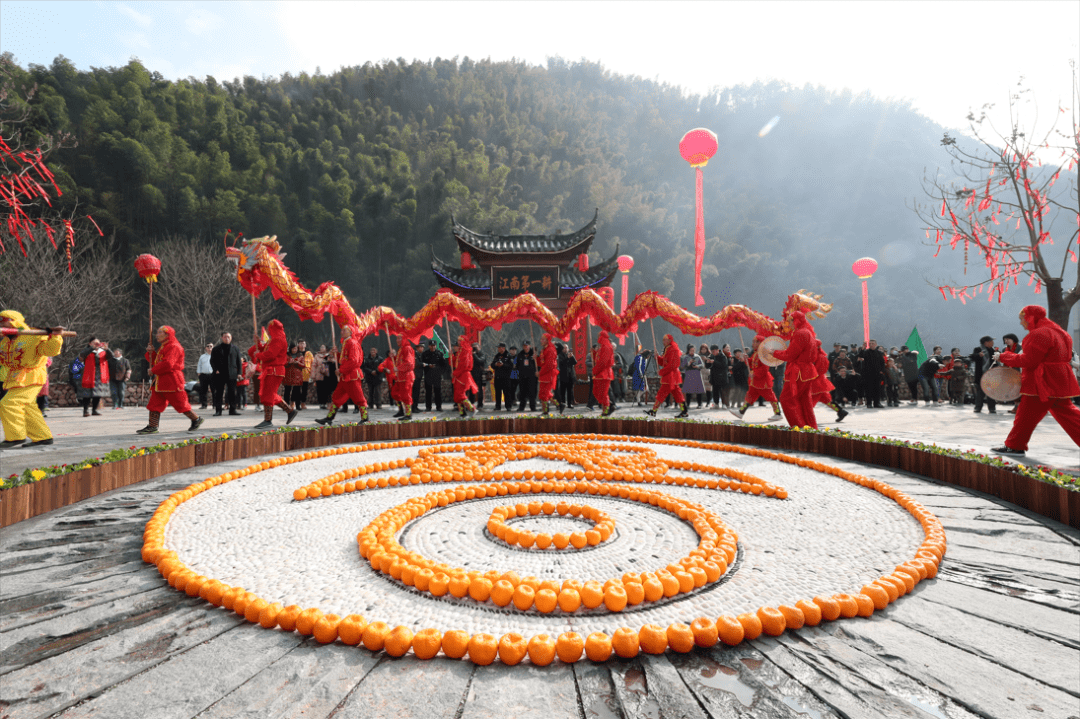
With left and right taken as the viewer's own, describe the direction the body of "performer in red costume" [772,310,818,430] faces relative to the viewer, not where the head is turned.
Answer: facing to the left of the viewer

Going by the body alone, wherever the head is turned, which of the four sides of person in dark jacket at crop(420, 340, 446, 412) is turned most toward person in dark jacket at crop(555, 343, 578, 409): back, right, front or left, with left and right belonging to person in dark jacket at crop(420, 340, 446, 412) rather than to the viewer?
left

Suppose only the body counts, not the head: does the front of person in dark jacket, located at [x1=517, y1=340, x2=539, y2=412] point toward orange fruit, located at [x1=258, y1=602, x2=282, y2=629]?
yes

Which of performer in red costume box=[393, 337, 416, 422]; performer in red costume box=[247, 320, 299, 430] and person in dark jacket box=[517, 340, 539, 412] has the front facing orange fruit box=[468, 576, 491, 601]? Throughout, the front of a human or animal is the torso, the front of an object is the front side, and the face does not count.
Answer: the person in dark jacket

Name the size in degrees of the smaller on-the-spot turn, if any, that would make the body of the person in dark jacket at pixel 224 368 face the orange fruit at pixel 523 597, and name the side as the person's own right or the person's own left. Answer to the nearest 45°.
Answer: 0° — they already face it
